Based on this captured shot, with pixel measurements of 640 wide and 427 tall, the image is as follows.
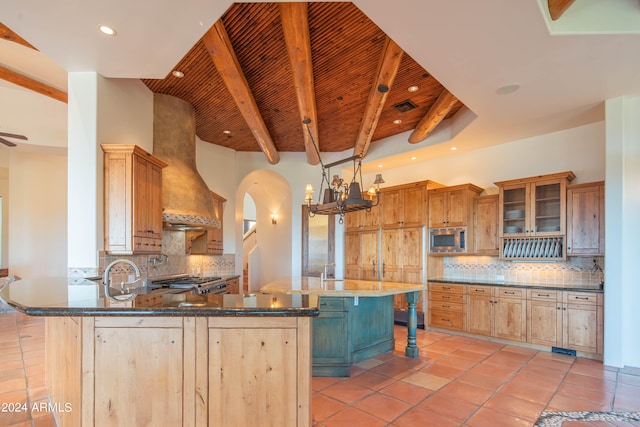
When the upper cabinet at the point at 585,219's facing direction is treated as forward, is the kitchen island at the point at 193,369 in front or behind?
in front

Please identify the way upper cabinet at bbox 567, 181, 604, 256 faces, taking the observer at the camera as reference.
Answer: facing the viewer and to the left of the viewer

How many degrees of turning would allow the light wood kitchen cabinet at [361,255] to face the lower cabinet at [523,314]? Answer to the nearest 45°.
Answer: approximately 45° to its left

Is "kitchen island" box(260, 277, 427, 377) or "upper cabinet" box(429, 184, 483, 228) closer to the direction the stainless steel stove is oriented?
the kitchen island

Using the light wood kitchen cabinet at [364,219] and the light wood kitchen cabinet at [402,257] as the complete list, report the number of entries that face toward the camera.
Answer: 2

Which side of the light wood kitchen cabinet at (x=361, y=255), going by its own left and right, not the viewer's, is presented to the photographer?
front

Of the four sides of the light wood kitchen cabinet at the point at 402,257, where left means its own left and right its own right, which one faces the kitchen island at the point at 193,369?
front

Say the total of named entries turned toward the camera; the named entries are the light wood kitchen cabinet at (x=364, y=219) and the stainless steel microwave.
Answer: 2

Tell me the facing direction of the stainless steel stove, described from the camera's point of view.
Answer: facing the viewer and to the right of the viewer

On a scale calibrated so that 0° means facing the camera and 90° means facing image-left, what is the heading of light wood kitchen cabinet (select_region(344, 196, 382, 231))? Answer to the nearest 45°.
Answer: approximately 0°

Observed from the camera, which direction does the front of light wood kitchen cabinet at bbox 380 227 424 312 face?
facing the viewer
